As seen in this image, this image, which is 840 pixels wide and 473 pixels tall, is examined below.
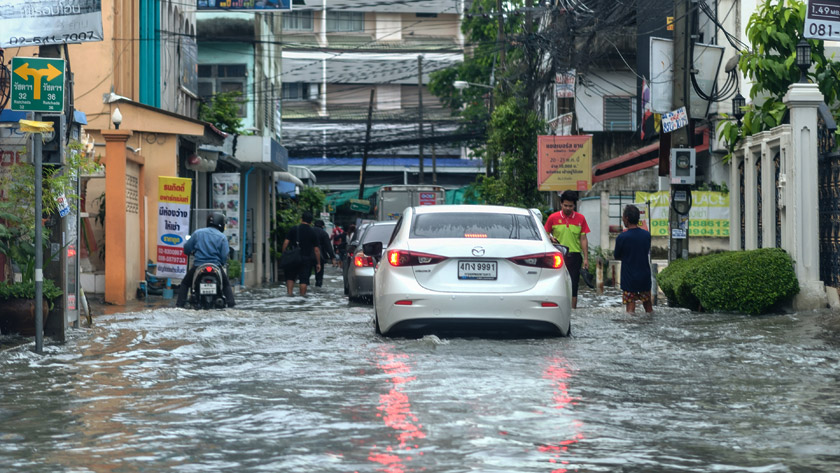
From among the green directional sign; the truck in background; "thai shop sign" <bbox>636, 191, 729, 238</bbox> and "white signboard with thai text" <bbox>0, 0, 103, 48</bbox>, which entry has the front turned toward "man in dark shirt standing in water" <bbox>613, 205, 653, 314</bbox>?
the thai shop sign

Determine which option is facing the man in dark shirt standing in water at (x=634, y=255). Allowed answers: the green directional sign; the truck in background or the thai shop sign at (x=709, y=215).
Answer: the thai shop sign

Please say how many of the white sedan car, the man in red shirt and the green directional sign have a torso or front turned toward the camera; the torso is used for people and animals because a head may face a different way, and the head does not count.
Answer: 2

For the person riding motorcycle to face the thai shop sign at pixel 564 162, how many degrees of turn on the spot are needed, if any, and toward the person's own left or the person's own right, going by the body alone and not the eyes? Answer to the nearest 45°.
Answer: approximately 45° to the person's own right

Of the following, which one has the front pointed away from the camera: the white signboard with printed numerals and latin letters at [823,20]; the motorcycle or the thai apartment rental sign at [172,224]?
the motorcycle

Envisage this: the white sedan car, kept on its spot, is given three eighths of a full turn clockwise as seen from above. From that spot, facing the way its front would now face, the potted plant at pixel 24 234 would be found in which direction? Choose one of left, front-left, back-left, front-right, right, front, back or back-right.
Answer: back-right

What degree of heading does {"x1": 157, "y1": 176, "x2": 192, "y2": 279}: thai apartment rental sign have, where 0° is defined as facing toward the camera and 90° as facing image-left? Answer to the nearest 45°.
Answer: approximately 0°

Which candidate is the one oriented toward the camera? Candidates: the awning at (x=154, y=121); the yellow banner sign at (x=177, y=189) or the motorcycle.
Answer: the yellow banner sign

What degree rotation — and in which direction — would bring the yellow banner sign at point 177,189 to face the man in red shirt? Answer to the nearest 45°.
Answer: approximately 45° to its left

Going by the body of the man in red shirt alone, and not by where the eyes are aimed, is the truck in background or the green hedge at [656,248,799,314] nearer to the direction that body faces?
the green hedge

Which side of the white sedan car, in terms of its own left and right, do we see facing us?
back

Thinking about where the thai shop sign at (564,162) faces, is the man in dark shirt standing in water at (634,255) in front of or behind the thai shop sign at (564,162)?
in front
